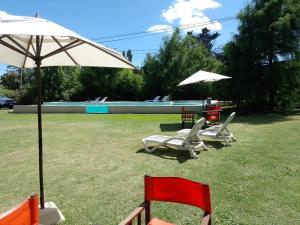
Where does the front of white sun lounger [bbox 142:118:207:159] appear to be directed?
to the viewer's left

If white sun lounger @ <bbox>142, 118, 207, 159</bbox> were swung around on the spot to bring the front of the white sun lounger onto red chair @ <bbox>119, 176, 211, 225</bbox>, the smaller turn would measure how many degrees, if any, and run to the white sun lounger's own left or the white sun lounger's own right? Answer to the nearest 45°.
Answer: approximately 90° to the white sun lounger's own left

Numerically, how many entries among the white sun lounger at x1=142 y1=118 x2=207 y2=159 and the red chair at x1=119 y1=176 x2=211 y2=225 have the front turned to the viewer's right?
0

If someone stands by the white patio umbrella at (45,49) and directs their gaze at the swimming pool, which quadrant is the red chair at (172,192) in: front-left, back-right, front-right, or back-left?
back-right

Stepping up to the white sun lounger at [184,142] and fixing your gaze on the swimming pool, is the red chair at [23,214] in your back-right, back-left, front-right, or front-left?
back-left

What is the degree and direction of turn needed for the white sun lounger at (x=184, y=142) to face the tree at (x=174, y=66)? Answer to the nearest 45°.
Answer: approximately 90° to its right

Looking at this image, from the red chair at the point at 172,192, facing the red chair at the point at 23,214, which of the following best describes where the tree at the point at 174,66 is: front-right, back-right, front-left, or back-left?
back-right

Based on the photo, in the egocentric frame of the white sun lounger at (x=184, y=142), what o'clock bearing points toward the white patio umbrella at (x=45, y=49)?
The white patio umbrella is roughly at 10 o'clock from the white sun lounger.
